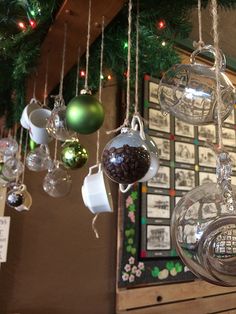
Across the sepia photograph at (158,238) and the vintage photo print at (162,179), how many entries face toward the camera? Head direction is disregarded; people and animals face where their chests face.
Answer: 2

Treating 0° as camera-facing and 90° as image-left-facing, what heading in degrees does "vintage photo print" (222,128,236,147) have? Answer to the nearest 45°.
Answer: approximately 0°

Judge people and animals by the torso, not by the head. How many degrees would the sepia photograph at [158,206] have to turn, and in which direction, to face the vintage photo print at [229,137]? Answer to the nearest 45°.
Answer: approximately 135° to its left

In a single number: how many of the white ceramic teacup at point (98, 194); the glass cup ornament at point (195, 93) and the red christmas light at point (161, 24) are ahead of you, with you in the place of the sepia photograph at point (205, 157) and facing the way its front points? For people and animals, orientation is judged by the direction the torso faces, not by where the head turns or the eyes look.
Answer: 3
